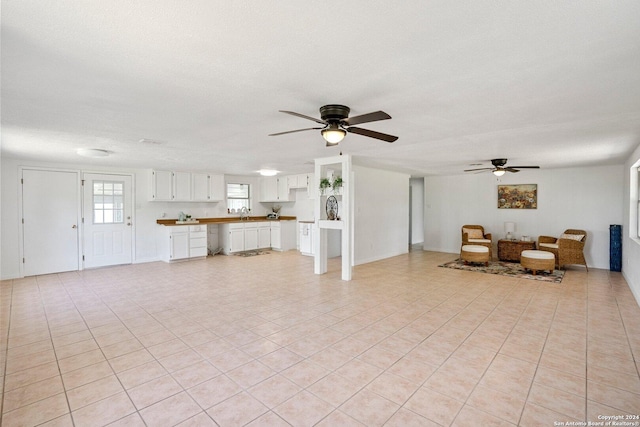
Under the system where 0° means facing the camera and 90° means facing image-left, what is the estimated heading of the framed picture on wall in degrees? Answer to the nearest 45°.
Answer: approximately 0°

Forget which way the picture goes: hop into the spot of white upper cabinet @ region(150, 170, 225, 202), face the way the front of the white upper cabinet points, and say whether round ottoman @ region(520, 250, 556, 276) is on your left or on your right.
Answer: on your left

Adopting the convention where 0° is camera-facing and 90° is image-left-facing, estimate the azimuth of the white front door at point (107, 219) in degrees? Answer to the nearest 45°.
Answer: approximately 0°

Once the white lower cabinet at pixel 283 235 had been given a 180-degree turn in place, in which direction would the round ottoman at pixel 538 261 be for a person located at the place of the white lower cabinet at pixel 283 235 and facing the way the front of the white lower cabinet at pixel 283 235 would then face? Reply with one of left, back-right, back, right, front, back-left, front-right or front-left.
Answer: right

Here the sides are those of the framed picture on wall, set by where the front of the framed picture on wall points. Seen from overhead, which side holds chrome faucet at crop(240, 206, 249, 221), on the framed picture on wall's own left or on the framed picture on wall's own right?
on the framed picture on wall's own right

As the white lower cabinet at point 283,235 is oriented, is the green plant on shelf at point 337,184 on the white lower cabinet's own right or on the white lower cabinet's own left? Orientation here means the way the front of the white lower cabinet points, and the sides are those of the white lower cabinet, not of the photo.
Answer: on the white lower cabinet's own left

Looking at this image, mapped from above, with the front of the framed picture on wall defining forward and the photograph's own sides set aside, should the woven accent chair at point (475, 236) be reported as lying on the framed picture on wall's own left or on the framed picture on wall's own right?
on the framed picture on wall's own right

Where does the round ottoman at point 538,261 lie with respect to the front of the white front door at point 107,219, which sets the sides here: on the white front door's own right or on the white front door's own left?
on the white front door's own left

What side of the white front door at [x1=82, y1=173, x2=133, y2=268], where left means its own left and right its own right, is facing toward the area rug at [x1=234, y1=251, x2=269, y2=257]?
left

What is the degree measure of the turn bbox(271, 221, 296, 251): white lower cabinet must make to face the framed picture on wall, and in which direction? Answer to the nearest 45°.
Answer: approximately 135° to its left
